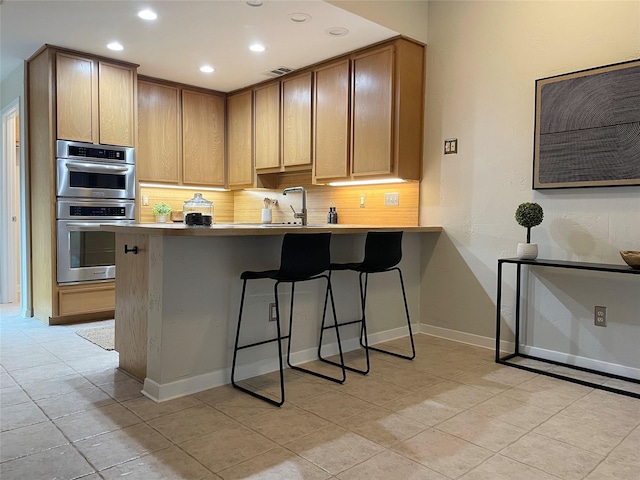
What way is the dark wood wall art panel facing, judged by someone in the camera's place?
facing the viewer and to the left of the viewer

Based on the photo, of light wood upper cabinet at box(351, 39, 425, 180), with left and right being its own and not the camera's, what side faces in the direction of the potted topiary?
left

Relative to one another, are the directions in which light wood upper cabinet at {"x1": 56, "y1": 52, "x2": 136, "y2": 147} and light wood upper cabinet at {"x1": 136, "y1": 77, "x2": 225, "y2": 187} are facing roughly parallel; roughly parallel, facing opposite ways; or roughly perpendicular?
roughly parallel

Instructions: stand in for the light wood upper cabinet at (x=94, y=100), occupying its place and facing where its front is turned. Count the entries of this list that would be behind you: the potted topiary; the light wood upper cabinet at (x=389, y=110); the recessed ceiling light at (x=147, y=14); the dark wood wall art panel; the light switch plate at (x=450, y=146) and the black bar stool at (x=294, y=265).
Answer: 0

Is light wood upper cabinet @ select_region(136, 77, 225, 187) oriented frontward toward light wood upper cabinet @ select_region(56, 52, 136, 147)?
no

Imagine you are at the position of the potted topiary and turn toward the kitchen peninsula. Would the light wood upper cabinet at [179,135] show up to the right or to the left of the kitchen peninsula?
right

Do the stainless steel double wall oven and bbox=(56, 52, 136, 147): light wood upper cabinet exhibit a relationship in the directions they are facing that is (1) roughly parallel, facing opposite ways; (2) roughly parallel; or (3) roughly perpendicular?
roughly parallel

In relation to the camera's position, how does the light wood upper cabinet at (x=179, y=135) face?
facing the viewer and to the right of the viewer

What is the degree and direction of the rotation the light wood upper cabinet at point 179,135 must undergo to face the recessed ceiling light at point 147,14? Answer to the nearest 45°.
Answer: approximately 45° to its right

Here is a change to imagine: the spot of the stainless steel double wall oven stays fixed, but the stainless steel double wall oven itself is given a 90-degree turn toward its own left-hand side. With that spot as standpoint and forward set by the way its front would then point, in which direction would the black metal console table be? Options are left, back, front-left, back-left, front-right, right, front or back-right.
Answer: right

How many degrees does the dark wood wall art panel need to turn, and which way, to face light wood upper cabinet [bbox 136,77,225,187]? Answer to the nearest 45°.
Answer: approximately 45° to its right

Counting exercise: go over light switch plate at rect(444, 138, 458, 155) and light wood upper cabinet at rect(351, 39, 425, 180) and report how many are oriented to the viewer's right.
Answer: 0

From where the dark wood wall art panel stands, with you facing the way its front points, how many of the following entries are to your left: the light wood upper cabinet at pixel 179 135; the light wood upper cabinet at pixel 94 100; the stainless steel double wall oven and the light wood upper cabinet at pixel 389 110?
0

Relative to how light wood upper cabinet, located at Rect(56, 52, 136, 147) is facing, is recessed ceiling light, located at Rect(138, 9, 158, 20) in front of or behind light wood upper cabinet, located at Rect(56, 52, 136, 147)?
in front

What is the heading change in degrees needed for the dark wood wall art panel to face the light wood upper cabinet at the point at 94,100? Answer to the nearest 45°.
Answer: approximately 45° to its right

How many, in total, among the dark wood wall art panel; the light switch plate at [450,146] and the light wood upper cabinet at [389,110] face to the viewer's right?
0
